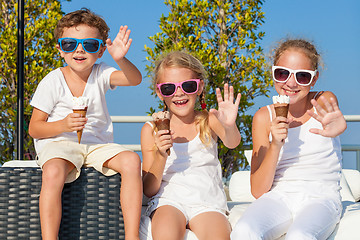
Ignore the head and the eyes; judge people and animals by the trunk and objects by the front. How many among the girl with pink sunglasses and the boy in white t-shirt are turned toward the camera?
2

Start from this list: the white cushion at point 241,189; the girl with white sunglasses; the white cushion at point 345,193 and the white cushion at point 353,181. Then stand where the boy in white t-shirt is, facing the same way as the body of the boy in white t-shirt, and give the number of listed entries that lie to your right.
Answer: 0

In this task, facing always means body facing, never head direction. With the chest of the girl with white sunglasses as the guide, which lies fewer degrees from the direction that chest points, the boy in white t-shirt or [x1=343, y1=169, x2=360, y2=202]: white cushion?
the boy in white t-shirt

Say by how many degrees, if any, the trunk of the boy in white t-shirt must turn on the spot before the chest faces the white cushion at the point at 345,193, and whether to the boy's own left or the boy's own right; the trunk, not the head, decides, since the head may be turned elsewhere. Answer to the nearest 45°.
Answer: approximately 90° to the boy's own left

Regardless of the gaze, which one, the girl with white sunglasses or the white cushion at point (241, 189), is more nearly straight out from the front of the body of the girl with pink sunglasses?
the girl with white sunglasses

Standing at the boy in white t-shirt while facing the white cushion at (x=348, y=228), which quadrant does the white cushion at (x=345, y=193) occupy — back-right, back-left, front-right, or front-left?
front-left

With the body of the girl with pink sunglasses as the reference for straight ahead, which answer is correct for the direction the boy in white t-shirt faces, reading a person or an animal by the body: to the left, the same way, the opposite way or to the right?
the same way

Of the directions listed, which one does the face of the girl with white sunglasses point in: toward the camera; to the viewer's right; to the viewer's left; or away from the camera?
toward the camera

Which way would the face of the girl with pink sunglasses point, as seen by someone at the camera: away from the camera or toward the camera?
toward the camera

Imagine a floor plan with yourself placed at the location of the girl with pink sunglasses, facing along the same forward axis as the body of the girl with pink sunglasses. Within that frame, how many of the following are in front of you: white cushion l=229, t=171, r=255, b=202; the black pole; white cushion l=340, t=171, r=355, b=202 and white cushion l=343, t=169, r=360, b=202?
0

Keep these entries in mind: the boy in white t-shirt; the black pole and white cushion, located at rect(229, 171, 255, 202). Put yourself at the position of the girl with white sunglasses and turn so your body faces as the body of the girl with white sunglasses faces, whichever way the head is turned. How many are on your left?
0

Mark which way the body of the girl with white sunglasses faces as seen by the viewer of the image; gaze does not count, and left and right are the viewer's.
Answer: facing the viewer and to the left of the viewer

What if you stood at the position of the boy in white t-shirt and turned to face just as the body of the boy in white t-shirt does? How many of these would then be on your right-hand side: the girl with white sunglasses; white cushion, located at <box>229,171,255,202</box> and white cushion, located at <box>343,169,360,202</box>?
0

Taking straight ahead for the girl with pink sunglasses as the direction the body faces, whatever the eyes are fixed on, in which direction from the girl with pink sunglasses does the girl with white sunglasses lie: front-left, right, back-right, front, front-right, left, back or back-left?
left

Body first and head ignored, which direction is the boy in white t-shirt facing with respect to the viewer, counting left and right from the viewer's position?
facing the viewer

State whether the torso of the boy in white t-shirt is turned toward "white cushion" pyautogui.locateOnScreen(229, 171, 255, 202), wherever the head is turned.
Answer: no
